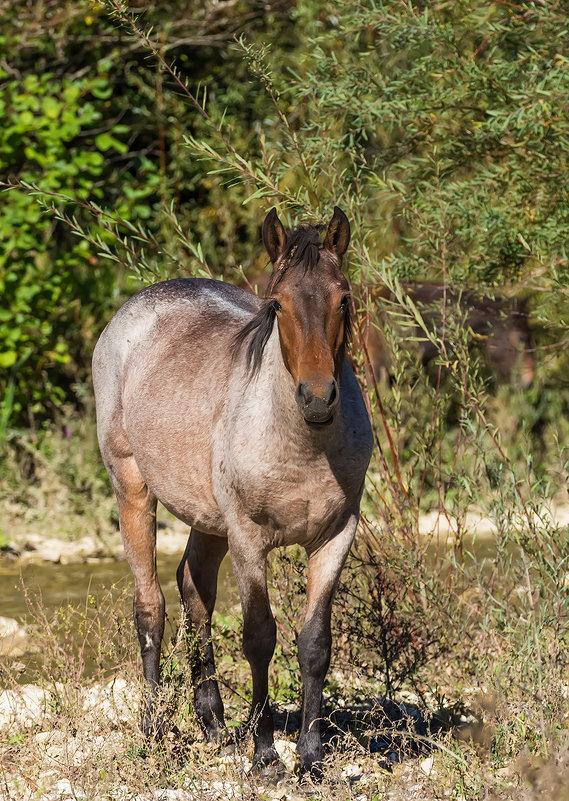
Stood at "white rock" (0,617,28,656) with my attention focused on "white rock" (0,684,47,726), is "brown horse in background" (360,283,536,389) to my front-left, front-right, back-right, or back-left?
back-left

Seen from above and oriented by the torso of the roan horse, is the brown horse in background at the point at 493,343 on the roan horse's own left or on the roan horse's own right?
on the roan horse's own left

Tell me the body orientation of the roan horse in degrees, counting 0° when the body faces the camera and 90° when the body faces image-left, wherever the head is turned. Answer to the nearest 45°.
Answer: approximately 315°
